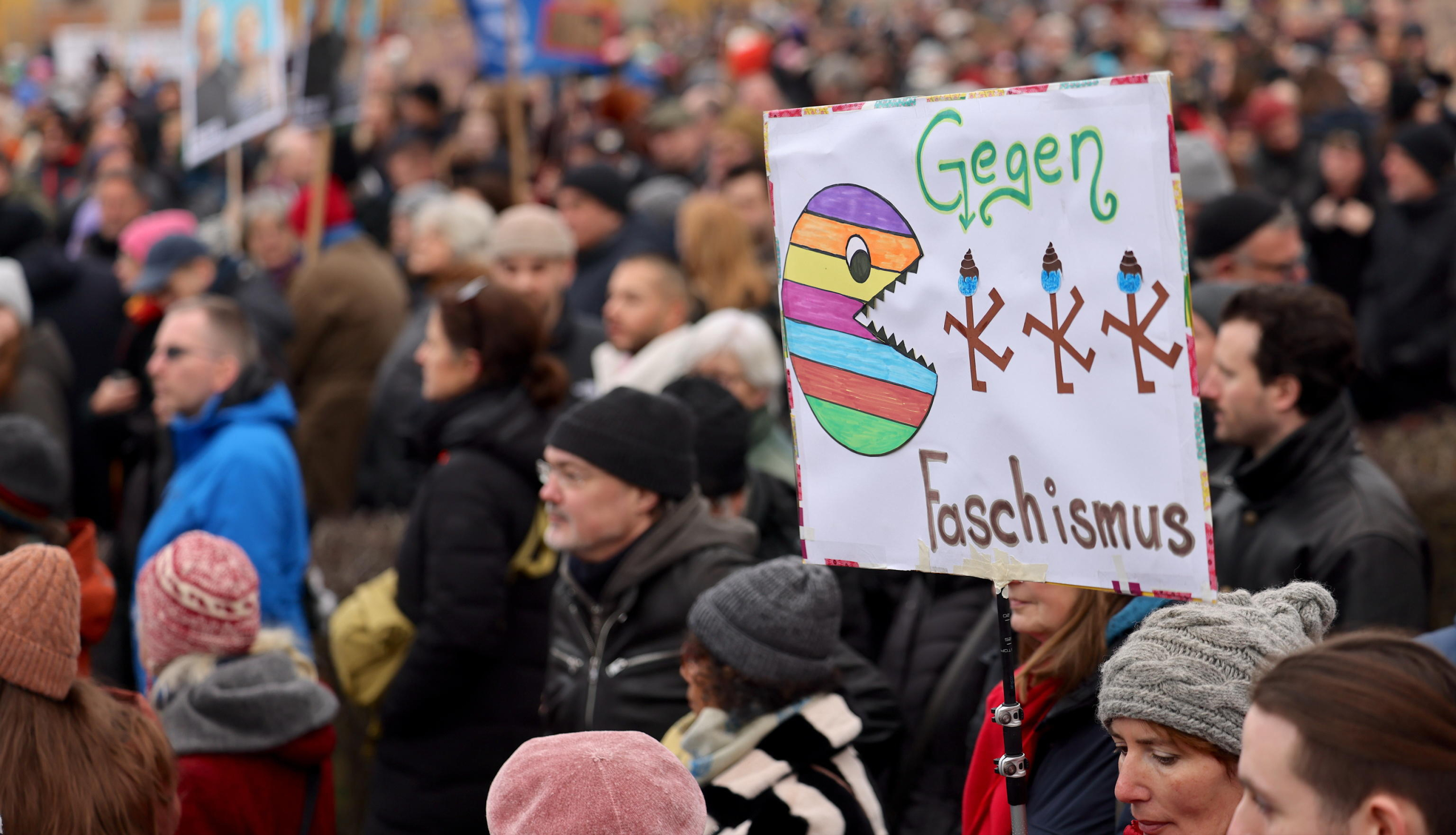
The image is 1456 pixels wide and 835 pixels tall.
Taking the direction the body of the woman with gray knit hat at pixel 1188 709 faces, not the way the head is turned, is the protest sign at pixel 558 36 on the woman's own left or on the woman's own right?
on the woman's own right

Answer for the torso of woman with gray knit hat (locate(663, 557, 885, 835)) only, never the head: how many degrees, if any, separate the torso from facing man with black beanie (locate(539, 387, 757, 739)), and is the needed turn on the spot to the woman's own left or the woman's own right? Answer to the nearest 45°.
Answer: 0° — they already face them

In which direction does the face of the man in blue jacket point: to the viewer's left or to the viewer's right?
to the viewer's left

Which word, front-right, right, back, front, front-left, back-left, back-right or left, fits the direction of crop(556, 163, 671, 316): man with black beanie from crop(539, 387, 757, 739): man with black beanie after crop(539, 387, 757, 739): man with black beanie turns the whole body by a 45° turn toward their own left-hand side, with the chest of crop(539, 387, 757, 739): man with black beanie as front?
back

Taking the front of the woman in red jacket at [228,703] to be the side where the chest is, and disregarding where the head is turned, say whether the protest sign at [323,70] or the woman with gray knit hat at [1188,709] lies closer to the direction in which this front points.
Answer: the protest sign

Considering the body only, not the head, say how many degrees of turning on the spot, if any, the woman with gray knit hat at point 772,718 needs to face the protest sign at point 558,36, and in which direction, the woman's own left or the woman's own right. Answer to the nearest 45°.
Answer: approximately 45° to the woman's own right

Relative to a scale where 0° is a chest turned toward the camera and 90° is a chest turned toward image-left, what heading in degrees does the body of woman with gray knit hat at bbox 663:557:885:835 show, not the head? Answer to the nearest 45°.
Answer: approximately 135°

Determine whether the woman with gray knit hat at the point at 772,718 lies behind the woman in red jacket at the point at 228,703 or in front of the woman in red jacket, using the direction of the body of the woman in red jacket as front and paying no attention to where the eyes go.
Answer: behind

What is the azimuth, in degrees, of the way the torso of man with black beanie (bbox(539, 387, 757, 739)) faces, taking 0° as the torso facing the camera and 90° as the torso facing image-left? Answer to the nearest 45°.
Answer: approximately 45°

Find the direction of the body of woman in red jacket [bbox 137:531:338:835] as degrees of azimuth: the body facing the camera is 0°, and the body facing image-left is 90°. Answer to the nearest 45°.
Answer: approximately 135°
